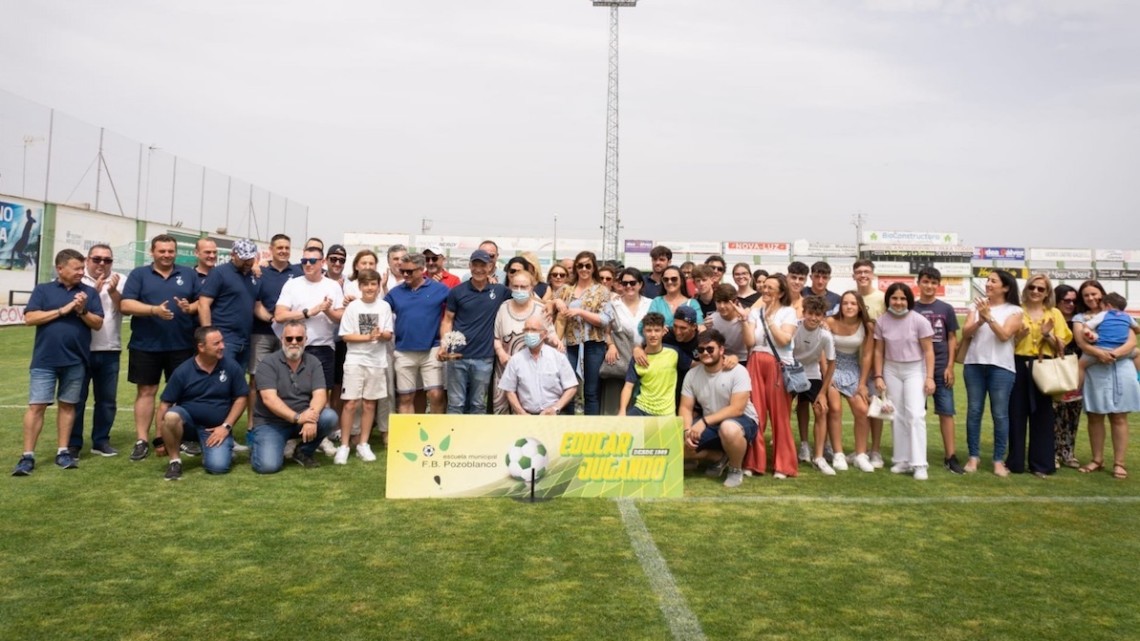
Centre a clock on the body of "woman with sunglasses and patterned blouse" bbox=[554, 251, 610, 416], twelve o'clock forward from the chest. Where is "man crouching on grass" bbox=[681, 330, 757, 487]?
The man crouching on grass is roughly at 10 o'clock from the woman with sunglasses and patterned blouse.

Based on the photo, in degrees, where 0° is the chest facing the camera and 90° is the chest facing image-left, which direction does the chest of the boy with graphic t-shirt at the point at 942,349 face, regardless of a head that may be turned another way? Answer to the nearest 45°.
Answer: approximately 0°

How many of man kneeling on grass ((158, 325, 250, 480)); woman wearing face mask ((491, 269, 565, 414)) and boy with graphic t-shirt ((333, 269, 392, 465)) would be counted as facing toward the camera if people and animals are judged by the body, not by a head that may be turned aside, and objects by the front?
3

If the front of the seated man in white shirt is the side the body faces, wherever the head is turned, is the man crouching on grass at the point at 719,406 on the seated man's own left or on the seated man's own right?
on the seated man's own left
